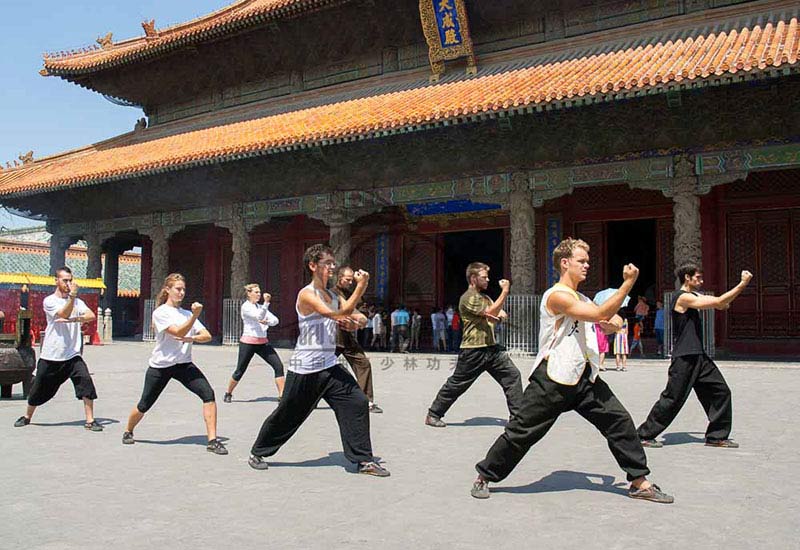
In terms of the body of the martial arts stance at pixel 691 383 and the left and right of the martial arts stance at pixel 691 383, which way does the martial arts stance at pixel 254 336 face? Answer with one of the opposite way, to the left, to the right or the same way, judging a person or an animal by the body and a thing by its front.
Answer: the same way

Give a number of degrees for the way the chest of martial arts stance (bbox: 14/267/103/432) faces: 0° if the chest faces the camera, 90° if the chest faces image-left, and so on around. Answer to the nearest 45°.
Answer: approximately 315°

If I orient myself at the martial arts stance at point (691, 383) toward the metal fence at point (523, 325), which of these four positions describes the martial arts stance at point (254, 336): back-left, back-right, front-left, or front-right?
front-left

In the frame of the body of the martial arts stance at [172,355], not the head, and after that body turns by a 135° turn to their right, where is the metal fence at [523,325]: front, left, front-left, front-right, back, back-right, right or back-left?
back-right

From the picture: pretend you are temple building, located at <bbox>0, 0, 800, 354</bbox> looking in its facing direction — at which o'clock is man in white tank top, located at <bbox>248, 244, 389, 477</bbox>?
The man in white tank top is roughly at 11 o'clock from the temple building.
